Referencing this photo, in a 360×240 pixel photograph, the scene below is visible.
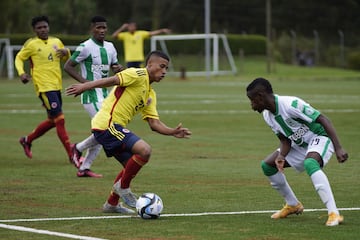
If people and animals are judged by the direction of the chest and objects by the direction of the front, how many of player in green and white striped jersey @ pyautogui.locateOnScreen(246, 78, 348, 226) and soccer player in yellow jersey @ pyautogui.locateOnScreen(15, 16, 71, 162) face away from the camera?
0

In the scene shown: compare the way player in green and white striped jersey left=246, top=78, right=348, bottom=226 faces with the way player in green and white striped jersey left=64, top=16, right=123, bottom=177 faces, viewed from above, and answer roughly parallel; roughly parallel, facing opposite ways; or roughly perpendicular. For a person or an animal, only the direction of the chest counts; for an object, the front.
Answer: roughly perpendicular

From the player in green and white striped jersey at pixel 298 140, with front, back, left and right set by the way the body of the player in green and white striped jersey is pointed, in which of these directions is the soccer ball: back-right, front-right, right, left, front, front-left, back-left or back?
front-right

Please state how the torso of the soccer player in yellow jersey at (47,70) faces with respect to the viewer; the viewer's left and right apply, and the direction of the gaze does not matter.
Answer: facing the viewer and to the right of the viewer

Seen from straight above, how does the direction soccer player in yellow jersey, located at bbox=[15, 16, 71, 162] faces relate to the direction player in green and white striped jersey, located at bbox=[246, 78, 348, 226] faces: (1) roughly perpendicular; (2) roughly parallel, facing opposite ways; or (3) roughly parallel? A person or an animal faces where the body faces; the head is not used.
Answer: roughly perpendicular

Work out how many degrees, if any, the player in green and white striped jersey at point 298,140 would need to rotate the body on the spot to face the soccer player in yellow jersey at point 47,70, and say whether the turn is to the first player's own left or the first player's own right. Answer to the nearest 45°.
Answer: approximately 90° to the first player's own right

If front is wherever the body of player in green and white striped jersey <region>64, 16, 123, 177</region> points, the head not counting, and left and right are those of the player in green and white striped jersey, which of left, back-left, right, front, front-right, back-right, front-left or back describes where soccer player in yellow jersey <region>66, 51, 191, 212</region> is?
front-right

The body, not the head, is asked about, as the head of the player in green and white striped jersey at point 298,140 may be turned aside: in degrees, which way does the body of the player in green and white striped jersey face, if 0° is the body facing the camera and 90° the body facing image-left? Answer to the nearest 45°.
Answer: approximately 45°

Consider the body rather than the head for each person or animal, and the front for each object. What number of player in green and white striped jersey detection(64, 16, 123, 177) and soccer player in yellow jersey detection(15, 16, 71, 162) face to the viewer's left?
0

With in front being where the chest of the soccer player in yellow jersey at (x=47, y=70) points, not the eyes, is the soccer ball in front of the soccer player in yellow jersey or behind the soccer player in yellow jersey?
in front
